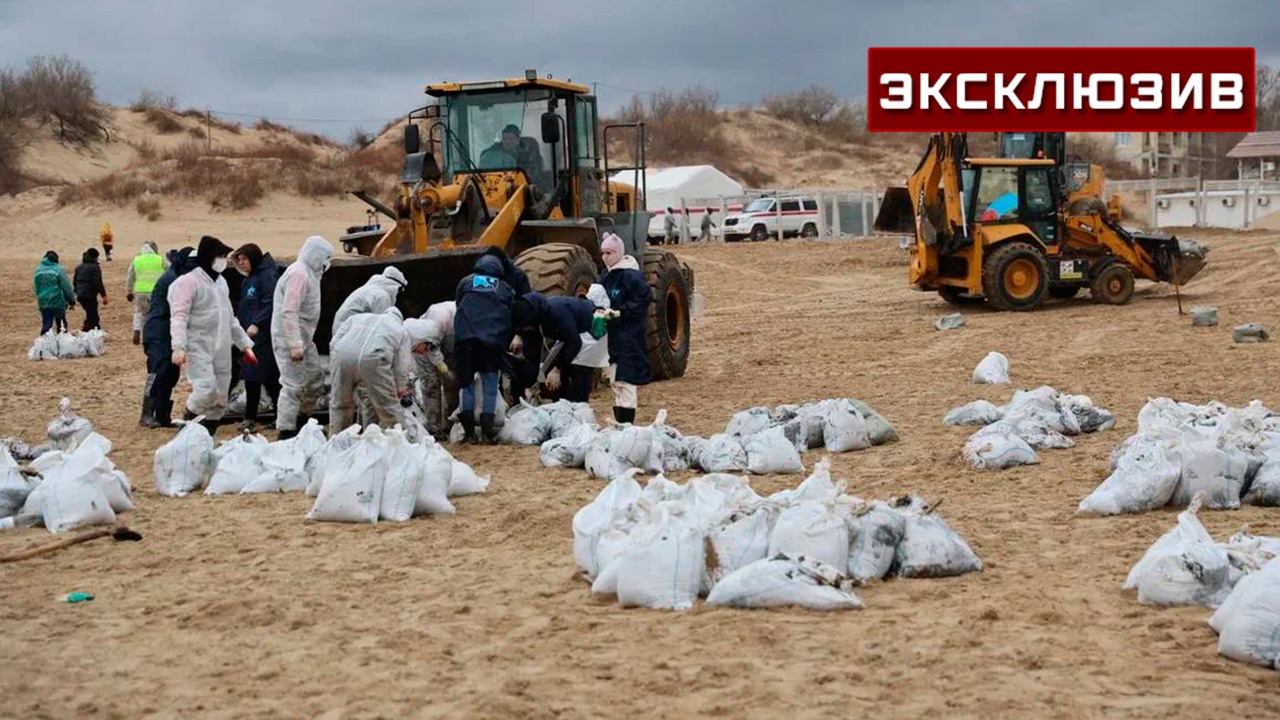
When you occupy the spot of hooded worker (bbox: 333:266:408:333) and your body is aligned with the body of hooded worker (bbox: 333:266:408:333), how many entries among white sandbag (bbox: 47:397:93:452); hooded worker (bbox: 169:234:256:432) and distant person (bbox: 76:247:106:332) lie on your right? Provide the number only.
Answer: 0

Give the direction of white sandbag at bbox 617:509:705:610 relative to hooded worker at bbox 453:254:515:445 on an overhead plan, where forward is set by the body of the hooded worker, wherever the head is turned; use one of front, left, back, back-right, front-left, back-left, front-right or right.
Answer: back

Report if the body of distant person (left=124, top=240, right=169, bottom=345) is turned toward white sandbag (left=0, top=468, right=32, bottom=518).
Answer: no

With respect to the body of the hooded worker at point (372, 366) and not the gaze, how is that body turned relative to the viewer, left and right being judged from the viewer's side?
facing away from the viewer and to the right of the viewer

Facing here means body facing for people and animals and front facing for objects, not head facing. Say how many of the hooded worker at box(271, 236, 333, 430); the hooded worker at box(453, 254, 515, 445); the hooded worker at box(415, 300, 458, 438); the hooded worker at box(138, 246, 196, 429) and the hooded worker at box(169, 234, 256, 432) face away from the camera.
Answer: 1

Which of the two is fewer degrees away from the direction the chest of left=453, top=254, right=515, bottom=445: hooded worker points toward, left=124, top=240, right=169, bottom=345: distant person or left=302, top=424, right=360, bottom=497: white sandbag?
the distant person

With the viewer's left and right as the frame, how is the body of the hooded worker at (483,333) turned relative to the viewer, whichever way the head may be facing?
facing away from the viewer

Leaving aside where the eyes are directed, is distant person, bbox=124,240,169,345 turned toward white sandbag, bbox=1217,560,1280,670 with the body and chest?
no

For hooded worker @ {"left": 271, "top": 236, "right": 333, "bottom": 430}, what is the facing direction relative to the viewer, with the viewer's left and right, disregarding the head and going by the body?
facing to the right of the viewer

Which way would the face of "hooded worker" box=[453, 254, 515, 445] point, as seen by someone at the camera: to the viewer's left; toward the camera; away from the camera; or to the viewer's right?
away from the camera

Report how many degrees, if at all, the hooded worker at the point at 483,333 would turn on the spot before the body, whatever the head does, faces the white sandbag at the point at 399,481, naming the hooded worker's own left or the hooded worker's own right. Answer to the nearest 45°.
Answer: approximately 180°
